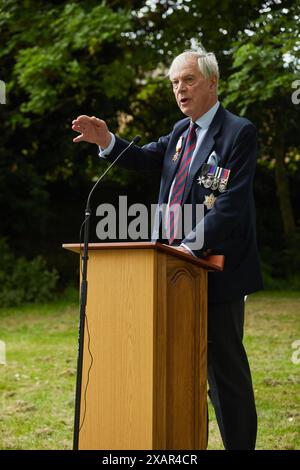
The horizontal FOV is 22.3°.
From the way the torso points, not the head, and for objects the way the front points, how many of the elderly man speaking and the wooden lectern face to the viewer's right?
0

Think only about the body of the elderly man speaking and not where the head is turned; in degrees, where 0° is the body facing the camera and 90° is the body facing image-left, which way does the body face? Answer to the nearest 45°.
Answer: approximately 45°
